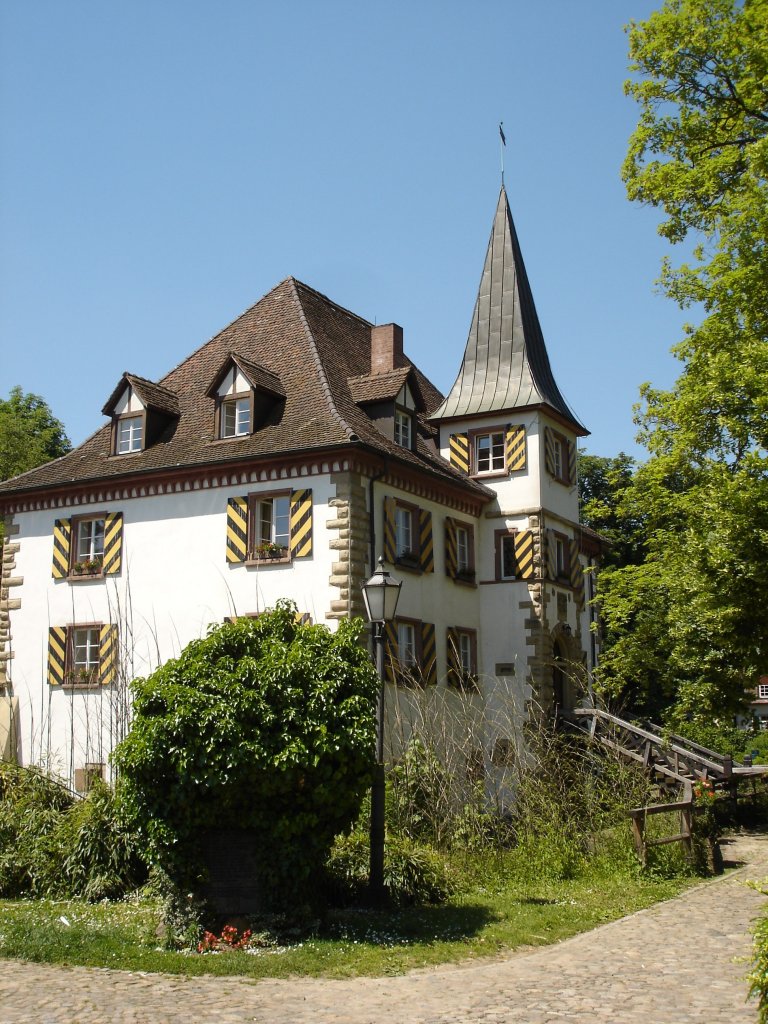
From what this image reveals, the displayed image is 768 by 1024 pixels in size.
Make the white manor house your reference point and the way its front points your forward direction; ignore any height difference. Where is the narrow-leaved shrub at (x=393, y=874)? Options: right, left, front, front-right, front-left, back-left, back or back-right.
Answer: front-right

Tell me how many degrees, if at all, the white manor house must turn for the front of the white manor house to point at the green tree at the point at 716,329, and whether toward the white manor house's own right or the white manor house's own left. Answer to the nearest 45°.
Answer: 0° — it already faces it

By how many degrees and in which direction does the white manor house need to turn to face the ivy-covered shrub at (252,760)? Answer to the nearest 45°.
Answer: approximately 45° to its right

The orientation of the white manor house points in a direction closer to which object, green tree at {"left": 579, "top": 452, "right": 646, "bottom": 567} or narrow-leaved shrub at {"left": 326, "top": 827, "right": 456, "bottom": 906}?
the narrow-leaved shrub

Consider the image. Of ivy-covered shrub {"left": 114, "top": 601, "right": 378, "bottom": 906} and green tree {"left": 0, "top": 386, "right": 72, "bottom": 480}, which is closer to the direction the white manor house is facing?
the ivy-covered shrub

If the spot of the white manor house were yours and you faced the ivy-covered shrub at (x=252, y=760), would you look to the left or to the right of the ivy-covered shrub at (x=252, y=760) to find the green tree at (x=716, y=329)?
left

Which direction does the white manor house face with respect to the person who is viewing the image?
facing the viewer and to the right of the viewer

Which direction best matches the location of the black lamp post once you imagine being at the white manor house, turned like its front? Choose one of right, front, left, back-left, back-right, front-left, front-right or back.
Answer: front-right

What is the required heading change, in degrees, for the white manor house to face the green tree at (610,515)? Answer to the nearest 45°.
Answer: approximately 90° to its left

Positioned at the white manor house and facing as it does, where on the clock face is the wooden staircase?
The wooden staircase is roughly at 11 o'clock from the white manor house.
